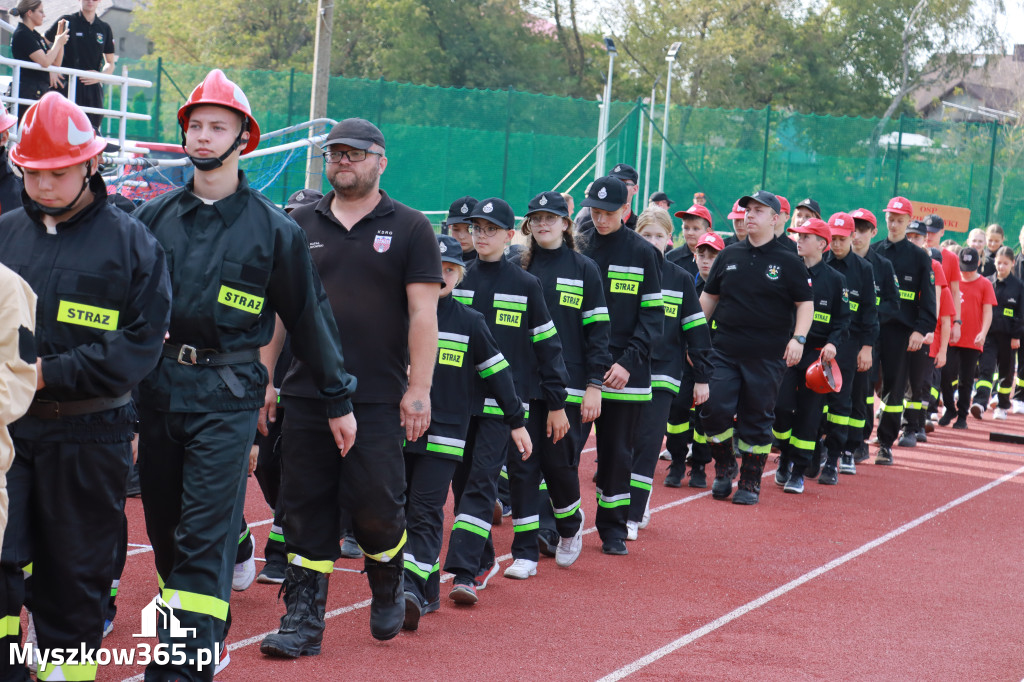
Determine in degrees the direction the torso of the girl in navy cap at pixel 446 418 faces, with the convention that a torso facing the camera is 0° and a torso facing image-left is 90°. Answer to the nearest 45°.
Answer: approximately 45°

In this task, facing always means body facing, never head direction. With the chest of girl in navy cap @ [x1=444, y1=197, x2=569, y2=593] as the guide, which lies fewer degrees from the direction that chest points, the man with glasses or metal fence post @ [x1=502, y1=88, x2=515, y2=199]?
the man with glasses

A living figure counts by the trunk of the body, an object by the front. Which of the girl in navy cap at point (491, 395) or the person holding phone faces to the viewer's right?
the person holding phone

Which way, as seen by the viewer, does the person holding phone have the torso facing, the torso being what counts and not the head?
to the viewer's right

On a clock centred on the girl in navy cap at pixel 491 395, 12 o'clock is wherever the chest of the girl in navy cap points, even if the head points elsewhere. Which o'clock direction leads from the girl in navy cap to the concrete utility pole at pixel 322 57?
The concrete utility pole is roughly at 4 o'clock from the girl in navy cap.

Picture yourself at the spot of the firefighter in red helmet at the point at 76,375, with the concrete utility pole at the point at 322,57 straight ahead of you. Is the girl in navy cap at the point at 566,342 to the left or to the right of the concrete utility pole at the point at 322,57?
right

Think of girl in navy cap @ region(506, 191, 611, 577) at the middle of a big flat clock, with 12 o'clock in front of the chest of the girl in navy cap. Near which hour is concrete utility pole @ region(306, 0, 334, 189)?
The concrete utility pole is roughly at 4 o'clock from the girl in navy cap.

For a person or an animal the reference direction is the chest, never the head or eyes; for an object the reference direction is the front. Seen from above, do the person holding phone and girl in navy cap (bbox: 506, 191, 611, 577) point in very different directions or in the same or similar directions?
very different directions

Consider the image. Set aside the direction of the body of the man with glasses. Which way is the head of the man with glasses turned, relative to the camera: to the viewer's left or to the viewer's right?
to the viewer's left

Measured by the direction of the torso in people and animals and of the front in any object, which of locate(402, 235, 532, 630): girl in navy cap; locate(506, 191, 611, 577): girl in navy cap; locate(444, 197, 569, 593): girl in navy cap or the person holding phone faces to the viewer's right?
the person holding phone
